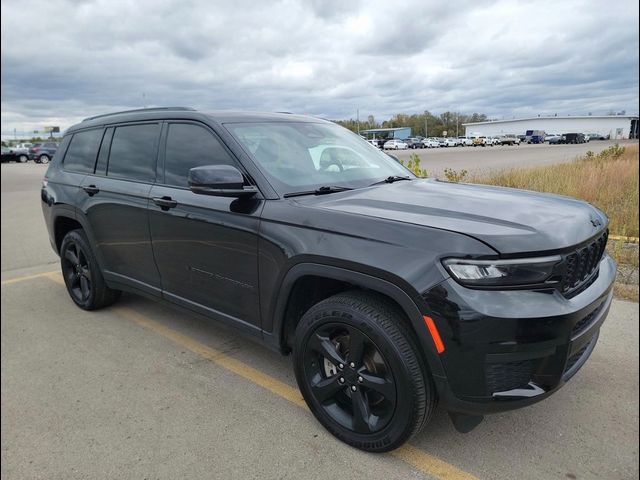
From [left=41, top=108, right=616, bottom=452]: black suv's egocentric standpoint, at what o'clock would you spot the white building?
The white building is roughly at 9 o'clock from the black suv.

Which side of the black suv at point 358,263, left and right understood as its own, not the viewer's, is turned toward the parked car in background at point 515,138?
left

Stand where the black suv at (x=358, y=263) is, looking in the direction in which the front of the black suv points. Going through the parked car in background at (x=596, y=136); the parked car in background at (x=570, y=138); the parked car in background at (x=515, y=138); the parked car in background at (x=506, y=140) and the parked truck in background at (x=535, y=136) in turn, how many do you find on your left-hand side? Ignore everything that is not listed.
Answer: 5

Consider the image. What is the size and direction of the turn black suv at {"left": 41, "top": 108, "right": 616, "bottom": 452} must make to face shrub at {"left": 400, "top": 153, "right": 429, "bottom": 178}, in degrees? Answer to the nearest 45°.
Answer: approximately 135° to its left

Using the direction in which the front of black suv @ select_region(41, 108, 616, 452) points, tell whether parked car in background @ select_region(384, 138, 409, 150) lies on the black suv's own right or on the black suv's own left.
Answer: on the black suv's own left

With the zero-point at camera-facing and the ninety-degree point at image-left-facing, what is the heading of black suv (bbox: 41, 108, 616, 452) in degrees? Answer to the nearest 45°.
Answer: approximately 315°

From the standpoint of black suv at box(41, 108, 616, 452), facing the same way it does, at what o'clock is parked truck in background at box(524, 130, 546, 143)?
The parked truck in background is roughly at 9 o'clock from the black suv.

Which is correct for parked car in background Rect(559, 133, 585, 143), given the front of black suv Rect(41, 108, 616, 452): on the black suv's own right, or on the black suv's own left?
on the black suv's own left

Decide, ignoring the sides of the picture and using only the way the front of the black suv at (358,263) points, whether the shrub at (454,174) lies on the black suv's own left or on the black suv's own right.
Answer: on the black suv's own left

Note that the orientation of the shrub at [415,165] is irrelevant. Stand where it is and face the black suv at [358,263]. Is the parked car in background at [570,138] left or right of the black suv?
left
